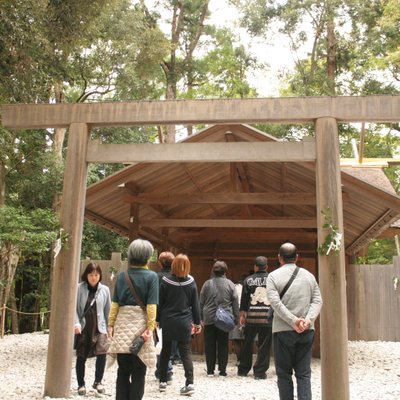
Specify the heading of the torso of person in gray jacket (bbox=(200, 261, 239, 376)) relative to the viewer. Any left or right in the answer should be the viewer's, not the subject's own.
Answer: facing away from the viewer

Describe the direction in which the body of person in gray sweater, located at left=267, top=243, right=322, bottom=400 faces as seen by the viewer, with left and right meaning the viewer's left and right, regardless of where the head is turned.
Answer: facing away from the viewer

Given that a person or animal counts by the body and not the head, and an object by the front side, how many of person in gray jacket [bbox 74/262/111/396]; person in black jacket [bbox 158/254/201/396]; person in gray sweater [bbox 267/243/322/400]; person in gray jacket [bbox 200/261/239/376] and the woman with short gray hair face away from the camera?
4

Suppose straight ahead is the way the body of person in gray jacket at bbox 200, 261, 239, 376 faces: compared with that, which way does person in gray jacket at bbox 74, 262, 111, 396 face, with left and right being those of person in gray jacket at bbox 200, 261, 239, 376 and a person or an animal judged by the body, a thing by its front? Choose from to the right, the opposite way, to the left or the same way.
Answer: the opposite way

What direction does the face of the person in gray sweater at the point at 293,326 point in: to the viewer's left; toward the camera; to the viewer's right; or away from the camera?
away from the camera

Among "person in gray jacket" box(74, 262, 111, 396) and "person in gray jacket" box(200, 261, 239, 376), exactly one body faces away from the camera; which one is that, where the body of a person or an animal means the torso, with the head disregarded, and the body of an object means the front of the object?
"person in gray jacket" box(200, 261, 239, 376)

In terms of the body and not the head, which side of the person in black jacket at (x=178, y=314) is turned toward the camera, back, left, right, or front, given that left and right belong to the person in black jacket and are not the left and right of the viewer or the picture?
back

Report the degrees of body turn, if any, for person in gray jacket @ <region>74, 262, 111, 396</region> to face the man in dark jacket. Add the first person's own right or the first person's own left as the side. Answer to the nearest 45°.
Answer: approximately 135° to the first person's own left

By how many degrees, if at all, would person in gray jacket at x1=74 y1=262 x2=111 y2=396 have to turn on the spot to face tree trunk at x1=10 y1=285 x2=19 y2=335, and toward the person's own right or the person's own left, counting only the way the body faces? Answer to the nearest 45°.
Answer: approximately 180°

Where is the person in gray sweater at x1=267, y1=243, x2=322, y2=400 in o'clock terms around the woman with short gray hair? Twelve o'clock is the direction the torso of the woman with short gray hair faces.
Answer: The person in gray sweater is roughly at 3 o'clock from the woman with short gray hair.

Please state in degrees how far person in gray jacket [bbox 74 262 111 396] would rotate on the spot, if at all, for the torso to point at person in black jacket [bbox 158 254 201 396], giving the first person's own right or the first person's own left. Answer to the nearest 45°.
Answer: approximately 90° to the first person's own left

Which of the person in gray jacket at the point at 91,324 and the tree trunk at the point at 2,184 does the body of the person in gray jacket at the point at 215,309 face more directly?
the tree trunk

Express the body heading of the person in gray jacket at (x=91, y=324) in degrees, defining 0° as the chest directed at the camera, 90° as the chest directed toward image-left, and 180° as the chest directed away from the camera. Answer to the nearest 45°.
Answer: approximately 0°
